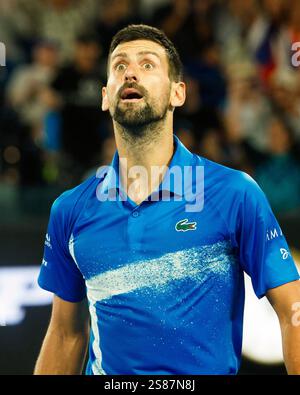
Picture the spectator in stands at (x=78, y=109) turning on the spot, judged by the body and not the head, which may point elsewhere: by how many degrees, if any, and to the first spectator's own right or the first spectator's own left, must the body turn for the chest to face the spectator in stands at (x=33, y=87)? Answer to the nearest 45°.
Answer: approximately 135° to the first spectator's own right

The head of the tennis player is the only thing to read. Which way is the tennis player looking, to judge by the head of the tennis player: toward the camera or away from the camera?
toward the camera

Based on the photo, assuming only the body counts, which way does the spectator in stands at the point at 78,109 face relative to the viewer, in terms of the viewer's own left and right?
facing the viewer

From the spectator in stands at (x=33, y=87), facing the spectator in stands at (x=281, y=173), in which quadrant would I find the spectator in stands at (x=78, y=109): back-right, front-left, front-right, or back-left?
front-right

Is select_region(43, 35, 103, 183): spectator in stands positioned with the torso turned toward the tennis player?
yes

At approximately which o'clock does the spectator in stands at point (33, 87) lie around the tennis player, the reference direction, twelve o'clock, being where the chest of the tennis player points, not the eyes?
The spectator in stands is roughly at 4 o'clock from the tennis player.

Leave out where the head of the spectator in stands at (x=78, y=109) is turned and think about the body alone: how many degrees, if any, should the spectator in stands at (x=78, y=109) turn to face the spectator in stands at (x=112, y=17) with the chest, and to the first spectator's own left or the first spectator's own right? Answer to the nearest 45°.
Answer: approximately 180°

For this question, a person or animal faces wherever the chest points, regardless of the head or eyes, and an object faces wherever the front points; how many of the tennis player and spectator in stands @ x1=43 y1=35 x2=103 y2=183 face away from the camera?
0

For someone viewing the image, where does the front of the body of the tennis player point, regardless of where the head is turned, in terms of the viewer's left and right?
facing the viewer and to the left of the viewer

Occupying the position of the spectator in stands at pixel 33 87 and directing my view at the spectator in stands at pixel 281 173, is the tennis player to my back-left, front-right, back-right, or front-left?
front-right
